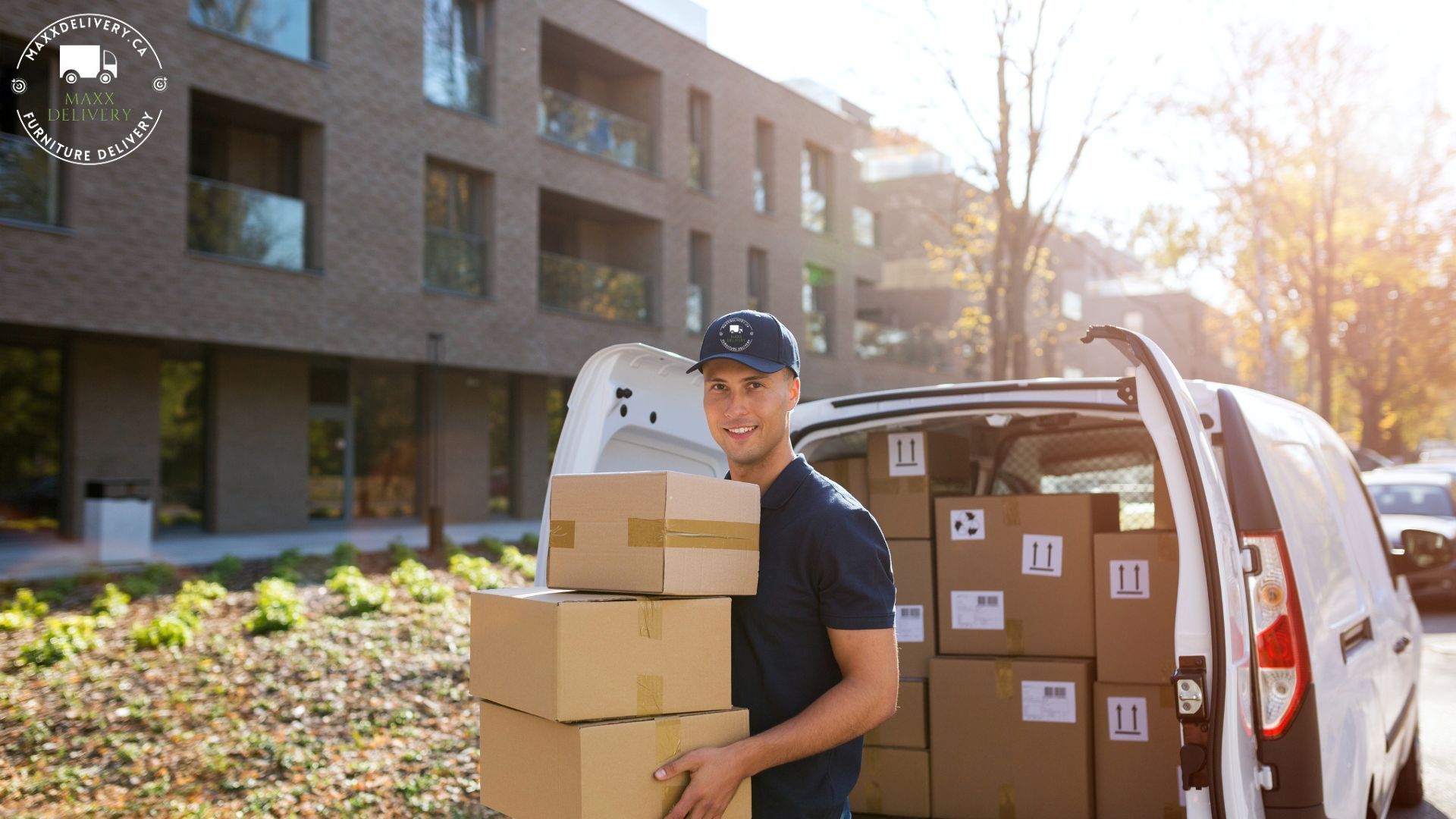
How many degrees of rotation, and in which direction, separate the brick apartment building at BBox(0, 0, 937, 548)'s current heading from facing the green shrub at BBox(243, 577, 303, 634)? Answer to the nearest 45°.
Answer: approximately 45° to its right

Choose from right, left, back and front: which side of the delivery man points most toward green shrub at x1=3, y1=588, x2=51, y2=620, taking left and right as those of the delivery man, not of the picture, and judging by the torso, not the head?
right

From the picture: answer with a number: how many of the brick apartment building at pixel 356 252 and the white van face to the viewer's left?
0

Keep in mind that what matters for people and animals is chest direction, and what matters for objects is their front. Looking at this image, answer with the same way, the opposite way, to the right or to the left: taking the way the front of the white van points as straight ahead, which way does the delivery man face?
the opposite way

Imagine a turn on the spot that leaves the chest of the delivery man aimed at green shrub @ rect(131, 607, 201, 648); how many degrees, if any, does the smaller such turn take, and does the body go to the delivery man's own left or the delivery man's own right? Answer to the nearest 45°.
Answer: approximately 90° to the delivery man's own right

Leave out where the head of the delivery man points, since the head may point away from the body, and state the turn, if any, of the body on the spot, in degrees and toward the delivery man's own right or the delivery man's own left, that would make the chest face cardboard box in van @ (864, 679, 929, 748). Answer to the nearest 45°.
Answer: approximately 135° to the delivery man's own right

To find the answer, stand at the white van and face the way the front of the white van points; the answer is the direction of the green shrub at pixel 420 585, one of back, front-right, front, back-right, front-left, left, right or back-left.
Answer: left

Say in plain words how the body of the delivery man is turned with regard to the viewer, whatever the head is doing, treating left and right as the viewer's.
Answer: facing the viewer and to the left of the viewer

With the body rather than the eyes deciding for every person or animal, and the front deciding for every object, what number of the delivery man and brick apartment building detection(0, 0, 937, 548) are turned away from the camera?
0

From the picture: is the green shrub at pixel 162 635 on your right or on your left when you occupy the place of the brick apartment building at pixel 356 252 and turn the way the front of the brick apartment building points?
on your right

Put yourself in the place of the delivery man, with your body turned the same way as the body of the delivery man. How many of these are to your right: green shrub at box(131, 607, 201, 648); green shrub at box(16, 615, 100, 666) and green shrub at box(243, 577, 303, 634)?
3

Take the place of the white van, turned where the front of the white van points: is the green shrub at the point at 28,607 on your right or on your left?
on your left
